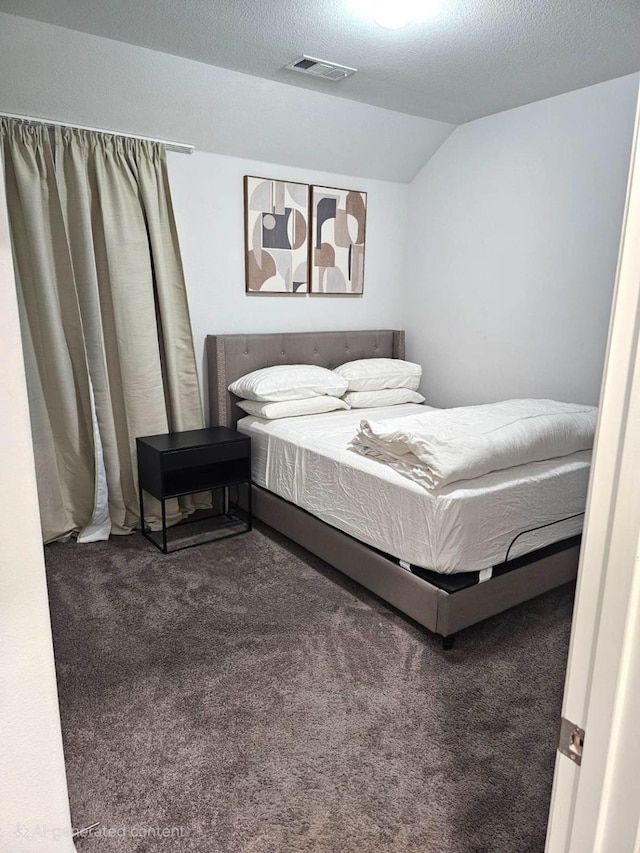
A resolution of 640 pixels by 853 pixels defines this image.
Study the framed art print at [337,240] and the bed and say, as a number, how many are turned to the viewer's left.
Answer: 0

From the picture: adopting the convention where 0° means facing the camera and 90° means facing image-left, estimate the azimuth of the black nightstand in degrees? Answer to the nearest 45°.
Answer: approximately 315°

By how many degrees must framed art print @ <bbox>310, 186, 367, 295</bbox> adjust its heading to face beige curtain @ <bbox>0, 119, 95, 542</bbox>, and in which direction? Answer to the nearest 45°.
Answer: approximately 90° to its right

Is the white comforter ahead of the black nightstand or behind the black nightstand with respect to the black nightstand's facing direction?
ahead
